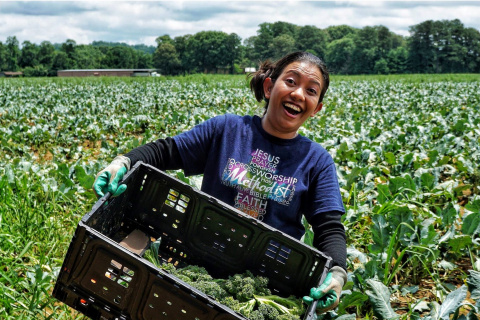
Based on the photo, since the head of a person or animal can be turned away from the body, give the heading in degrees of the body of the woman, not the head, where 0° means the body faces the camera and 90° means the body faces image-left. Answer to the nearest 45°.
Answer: approximately 0°
